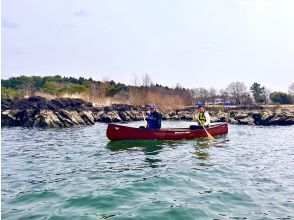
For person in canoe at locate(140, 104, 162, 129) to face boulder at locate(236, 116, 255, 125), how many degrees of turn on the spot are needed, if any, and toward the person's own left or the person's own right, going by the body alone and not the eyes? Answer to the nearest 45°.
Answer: approximately 180°

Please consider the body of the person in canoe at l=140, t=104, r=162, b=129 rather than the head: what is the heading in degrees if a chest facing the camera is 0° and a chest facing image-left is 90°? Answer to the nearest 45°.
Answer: approximately 45°

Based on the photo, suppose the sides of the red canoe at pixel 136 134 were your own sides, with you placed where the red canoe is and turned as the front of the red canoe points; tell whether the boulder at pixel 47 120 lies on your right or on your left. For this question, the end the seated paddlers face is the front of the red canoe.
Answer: on your right

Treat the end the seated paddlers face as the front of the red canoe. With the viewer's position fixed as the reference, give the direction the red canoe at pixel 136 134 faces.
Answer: facing to the left of the viewer
